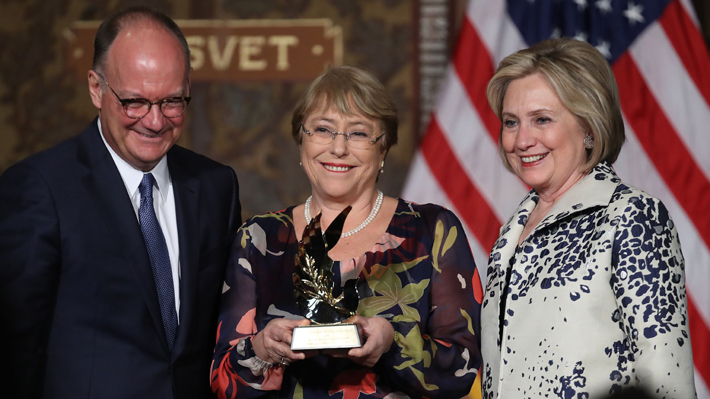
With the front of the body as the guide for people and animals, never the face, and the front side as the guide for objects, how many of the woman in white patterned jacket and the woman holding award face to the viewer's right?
0

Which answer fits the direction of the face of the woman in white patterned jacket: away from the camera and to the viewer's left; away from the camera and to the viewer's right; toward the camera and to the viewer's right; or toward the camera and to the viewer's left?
toward the camera and to the viewer's left

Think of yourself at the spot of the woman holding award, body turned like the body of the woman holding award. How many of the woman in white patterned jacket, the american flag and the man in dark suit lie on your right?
1

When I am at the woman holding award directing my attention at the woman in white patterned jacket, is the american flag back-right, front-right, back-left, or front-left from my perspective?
front-left

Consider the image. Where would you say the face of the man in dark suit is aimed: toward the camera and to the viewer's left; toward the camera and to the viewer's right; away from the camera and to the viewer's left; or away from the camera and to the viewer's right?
toward the camera and to the viewer's right

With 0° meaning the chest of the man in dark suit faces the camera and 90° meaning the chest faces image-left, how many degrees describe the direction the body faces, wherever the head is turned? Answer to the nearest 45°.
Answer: approximately 315°

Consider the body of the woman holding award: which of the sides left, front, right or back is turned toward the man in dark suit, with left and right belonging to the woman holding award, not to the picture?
right

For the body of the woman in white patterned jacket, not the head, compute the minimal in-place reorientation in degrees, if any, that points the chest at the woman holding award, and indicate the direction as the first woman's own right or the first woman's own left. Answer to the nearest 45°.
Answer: approximately 45° to the first woman's own right

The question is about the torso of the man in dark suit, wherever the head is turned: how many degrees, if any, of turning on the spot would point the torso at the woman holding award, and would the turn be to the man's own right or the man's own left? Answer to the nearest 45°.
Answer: approximately 45° to the man's own left

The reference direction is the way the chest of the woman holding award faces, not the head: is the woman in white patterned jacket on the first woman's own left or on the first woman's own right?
on the first woman's own left

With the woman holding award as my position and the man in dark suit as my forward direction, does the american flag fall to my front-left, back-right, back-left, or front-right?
back-right

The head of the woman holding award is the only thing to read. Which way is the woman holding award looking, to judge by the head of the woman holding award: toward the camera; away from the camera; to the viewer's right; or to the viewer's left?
toward the camera

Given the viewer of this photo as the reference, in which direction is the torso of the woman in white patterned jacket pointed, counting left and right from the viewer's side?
facing the viewer and to the left of the viewer

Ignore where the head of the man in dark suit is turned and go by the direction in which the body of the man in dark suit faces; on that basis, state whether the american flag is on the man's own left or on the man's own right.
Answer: on the man's own left

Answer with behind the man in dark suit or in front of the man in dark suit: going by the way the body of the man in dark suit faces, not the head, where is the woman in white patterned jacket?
in front

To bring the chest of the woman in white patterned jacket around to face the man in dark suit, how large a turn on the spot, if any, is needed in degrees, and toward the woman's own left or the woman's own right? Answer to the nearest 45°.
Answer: approximately 45° to the woman's own right

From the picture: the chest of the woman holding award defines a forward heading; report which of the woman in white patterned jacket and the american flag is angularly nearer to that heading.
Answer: the woman in white patterned jacket

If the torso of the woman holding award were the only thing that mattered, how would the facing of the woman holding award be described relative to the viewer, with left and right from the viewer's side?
facing the viewer

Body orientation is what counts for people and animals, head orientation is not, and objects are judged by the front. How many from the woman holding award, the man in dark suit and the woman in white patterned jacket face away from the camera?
0

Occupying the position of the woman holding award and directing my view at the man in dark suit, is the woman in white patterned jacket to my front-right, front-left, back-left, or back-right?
back-left

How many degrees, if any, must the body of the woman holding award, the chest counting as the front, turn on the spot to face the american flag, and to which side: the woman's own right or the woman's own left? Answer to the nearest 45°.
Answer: approximately 135° to the woman's own left
